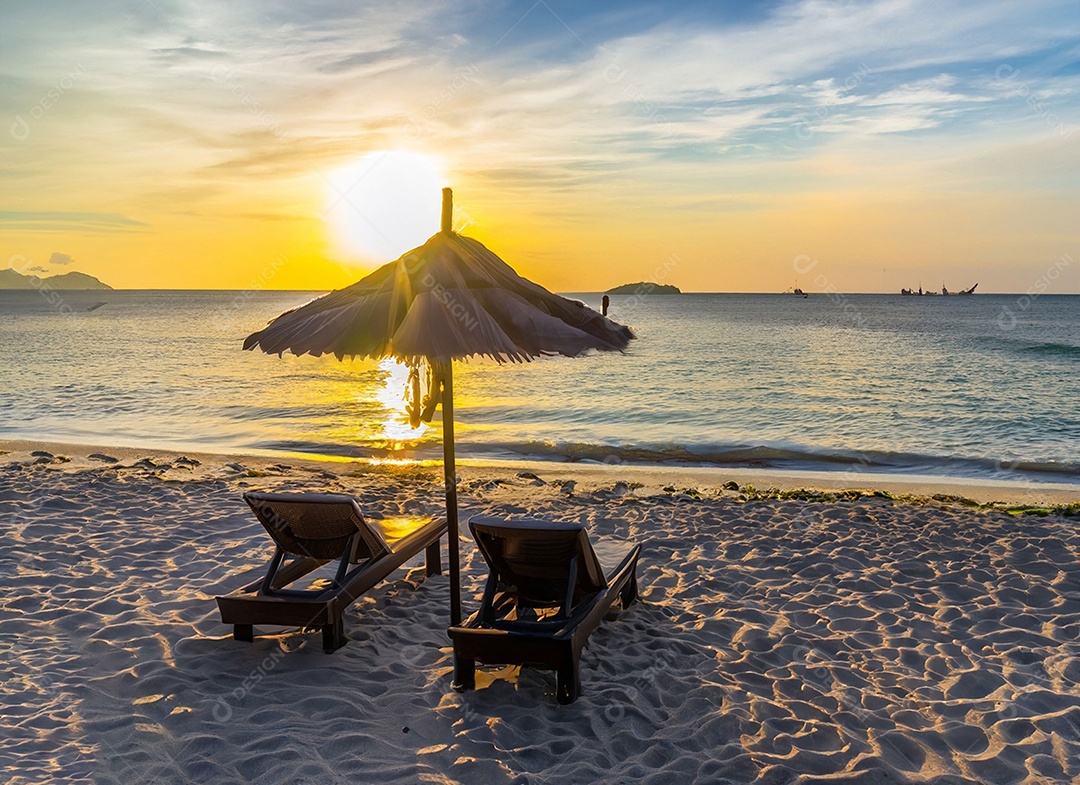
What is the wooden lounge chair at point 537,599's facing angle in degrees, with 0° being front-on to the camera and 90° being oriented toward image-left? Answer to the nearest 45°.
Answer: approximately 225°

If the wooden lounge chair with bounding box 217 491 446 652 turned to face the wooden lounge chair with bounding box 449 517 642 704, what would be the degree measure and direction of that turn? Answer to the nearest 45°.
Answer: approximately 90° to its right

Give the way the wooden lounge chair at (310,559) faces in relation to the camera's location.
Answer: facing away from the viewer and to the right of the viewer

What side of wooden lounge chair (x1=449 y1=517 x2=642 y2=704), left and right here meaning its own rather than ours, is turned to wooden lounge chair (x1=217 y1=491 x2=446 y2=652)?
left
